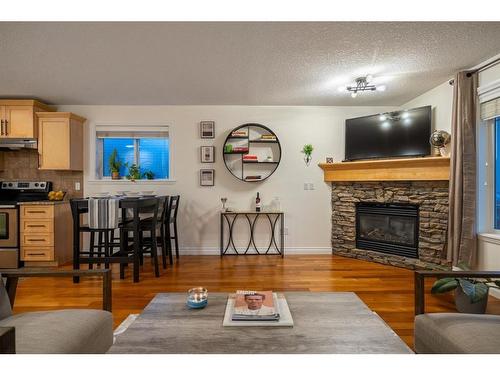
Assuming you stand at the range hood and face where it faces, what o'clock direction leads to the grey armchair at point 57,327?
The grey armchair is roughly at 12 o'clock from the range hood.

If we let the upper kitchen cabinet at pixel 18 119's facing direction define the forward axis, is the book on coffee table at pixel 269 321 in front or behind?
in front

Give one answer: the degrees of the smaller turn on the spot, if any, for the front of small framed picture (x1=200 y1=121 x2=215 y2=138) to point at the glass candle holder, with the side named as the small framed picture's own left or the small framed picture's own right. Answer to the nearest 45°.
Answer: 0° — it already faces it

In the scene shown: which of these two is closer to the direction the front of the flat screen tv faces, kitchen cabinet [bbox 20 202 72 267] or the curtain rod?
the kitchen cabinet

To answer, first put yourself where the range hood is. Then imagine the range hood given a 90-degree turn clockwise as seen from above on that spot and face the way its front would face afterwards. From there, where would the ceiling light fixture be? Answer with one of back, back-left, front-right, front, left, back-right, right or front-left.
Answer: back-left

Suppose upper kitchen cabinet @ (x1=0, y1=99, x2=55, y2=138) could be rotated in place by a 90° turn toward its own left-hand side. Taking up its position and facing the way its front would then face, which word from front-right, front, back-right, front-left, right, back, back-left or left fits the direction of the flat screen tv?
front-right

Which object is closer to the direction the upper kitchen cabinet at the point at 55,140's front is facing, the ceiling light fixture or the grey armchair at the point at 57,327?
the grey armchair

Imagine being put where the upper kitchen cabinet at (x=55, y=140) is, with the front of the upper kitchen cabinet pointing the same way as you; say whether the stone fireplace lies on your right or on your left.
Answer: on your left

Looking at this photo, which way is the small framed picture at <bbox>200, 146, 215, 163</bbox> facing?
toward the camera

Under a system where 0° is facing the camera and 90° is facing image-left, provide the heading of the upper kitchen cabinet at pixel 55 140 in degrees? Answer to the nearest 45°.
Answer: approximately 45°

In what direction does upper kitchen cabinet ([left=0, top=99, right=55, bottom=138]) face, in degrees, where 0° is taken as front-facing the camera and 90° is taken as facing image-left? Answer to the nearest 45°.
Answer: approximately 0°
